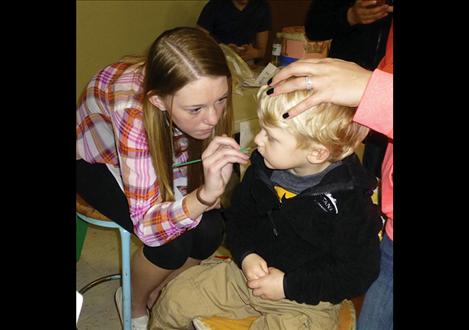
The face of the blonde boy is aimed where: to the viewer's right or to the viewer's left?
to the viewer's left

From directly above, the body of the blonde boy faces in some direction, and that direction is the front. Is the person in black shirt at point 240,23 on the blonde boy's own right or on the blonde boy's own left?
on the blonde boy's own right

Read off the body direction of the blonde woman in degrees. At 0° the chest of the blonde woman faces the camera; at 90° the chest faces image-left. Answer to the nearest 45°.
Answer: approximately 315°

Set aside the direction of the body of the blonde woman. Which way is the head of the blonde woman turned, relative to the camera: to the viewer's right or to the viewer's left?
to the viewer's right

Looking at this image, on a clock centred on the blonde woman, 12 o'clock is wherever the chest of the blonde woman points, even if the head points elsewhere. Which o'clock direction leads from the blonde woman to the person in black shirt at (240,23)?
The person in black shirt is roughly at 8 o'clock from the blonde woman.

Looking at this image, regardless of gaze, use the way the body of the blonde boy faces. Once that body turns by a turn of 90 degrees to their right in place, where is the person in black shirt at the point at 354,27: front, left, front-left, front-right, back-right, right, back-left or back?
front-right

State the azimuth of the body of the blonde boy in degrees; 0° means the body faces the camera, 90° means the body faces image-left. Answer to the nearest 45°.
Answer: approximately 45°

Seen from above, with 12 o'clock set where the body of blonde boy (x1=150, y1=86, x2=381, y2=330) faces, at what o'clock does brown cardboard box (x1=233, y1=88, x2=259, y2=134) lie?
The brown cardboard box is roughly at 4 o'clock from the blonde boy.
